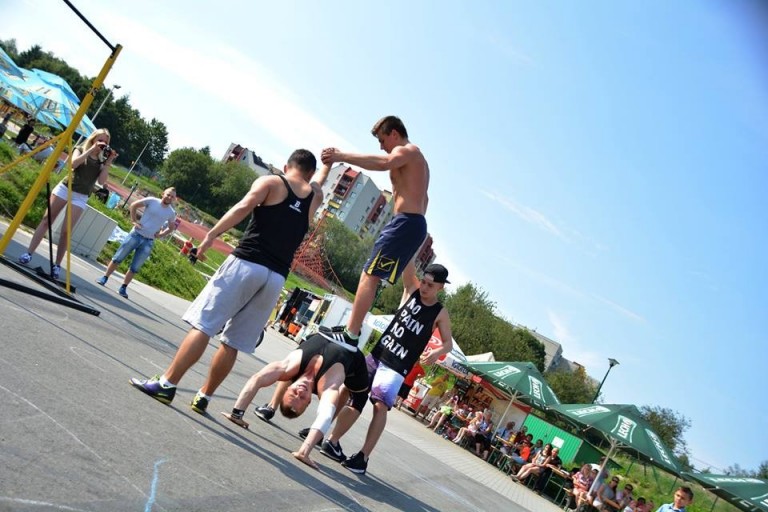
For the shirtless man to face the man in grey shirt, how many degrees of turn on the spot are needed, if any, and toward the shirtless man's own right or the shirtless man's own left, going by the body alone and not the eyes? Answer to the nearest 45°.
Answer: approximately 45° to the shirtless man's own right

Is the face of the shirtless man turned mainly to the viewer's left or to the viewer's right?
to the viewer's left

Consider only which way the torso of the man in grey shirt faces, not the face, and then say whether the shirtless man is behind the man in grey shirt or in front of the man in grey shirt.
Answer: in front

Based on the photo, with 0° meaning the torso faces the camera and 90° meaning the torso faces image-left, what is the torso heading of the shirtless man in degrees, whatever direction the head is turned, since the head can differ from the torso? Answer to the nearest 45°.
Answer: approximately 90°

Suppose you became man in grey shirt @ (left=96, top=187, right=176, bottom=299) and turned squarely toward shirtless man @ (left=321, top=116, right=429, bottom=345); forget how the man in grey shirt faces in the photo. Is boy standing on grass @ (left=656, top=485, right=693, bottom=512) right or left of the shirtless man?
left

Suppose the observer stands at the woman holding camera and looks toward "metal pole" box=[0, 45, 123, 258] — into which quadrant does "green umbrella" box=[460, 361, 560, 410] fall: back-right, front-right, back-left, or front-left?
back-left

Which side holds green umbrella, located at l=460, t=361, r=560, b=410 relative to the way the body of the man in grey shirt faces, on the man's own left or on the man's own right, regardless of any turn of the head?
on the man's own left

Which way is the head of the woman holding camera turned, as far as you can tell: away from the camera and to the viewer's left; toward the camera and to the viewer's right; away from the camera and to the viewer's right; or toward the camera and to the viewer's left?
toward the camera and to the viewer's right
